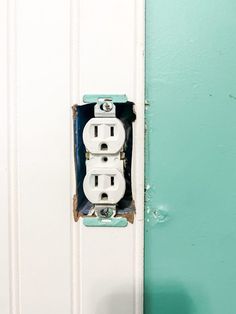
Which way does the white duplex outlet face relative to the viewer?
toward the camera
